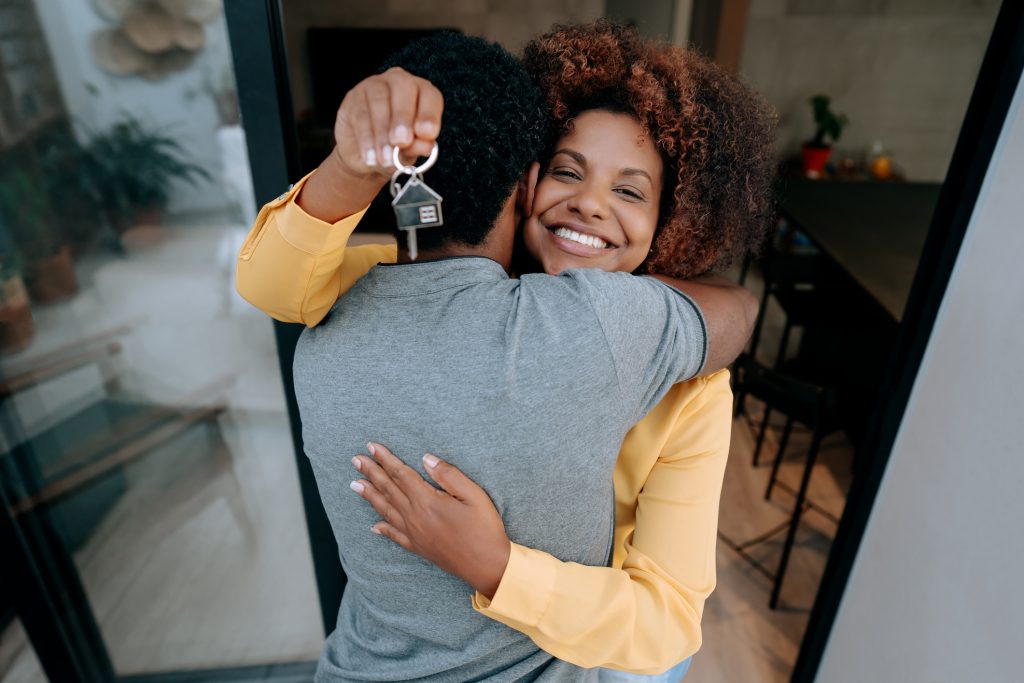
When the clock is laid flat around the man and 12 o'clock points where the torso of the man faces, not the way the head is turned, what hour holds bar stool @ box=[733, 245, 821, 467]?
The bar stool is roughly at 1 o'clock from the man.

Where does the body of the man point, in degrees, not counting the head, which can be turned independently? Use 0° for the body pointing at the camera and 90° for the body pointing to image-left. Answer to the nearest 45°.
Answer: approximately 180°

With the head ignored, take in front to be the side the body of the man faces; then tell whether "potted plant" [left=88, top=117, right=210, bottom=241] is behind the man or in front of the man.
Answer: in front

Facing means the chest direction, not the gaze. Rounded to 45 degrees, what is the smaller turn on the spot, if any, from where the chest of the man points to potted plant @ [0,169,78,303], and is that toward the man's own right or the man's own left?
approximately 45° to the man's own left

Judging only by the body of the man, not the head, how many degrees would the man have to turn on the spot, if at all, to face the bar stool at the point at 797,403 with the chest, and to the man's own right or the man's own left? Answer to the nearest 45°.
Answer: approximately 45° to the man's own right

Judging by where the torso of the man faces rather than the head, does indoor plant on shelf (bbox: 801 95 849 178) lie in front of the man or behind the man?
in front

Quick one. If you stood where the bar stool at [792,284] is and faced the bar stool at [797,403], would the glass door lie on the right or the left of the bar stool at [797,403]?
right

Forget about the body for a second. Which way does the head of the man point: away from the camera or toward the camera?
away from the camera

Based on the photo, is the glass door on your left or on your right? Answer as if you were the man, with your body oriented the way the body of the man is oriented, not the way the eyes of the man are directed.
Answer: on your left

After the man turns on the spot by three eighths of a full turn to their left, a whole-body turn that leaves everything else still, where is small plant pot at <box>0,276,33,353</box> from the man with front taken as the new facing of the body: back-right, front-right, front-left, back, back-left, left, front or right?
right

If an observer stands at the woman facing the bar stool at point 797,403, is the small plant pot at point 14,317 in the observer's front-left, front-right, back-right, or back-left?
front-left

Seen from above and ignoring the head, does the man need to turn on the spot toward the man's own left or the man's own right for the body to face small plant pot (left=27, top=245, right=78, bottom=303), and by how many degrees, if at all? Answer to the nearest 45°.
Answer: approximately 45° to the man's own left
